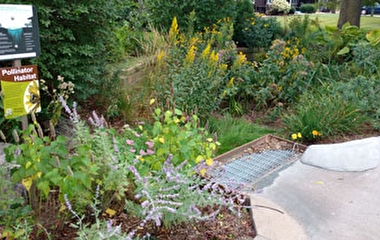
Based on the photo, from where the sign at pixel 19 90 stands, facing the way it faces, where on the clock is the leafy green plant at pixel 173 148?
The leafy green plant is roughly at 10 o'clock from the sign.

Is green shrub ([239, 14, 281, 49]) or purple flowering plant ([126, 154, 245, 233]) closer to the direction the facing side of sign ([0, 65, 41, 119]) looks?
the purple flowering plant

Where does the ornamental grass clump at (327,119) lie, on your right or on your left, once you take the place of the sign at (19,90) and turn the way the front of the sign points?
on your left

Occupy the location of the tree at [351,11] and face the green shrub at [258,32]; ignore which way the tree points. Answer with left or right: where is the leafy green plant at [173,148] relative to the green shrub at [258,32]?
left

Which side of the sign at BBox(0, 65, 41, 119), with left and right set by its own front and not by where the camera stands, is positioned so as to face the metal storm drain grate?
left

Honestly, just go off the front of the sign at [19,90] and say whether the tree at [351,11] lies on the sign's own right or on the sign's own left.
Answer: on the sign's own left

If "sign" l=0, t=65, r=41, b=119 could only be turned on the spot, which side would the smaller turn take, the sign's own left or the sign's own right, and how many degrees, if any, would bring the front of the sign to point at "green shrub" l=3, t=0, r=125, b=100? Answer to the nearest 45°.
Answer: approximately 180°

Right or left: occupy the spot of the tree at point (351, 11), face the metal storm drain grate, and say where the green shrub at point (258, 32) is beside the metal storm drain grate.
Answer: right

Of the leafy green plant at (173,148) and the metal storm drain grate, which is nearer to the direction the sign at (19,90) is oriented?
the leafy green plant

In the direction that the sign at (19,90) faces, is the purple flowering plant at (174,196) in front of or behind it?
in front

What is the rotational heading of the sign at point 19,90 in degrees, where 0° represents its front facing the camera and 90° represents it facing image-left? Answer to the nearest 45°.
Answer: approximately 0°
